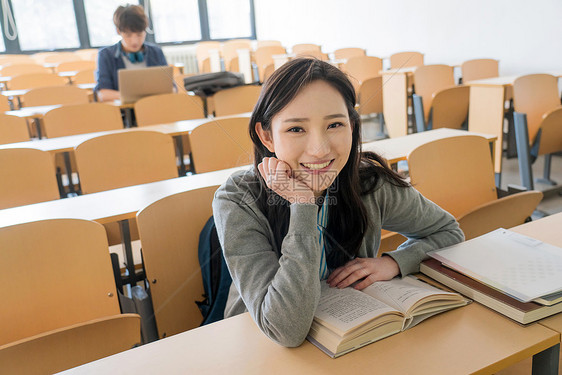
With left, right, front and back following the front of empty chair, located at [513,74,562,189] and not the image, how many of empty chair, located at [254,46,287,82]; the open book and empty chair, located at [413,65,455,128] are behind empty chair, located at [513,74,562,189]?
2

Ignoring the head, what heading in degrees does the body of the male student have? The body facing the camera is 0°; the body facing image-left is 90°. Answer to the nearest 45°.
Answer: approximately 0°

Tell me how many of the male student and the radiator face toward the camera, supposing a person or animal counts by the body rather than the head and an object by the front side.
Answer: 2

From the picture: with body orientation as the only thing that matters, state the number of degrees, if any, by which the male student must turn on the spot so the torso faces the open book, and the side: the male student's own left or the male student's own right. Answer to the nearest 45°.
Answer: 0° — they already face it

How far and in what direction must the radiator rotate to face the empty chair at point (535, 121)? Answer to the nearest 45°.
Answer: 0° — it already faces it

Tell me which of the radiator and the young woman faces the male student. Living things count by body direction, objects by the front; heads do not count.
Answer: the radiator

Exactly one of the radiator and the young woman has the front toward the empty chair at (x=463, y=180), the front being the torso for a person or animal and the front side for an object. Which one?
the radiator

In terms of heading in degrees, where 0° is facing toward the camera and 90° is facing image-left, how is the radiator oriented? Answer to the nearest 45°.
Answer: approximately 0°
